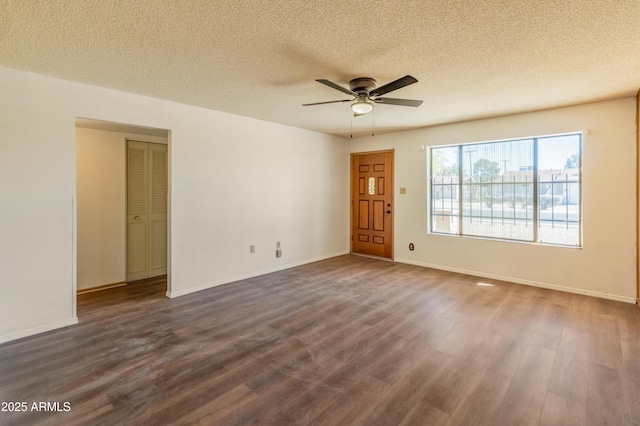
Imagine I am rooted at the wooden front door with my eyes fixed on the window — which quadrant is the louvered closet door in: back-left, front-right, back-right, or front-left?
back-right

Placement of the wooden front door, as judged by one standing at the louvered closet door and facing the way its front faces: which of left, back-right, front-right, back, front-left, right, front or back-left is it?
front-left

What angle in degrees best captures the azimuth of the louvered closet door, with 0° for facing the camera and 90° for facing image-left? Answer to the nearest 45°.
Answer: approximately 315°
